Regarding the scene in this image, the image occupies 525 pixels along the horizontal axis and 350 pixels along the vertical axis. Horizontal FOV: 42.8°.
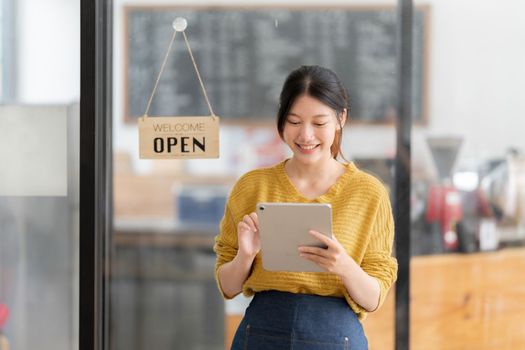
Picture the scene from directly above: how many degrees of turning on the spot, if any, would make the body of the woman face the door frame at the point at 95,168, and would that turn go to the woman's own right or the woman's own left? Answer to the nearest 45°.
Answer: approximately 135° to the woman's own right

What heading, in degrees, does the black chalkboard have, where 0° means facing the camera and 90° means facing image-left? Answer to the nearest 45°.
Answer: approximately 0°

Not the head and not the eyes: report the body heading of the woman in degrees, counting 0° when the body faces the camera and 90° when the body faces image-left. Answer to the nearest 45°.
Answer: approximately 0°

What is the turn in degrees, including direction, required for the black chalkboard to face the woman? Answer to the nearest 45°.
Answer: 0° — it already faces them

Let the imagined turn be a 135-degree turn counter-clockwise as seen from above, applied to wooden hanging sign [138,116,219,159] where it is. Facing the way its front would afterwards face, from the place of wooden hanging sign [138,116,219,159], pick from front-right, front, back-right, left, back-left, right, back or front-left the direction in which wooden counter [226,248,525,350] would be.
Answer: front-right

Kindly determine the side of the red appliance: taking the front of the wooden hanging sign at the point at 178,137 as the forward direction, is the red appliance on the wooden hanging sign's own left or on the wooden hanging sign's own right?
on the wooden hanging sign's own left

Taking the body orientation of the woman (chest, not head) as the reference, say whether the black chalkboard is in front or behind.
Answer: behind

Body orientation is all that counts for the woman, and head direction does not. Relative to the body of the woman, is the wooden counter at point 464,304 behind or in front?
behind
